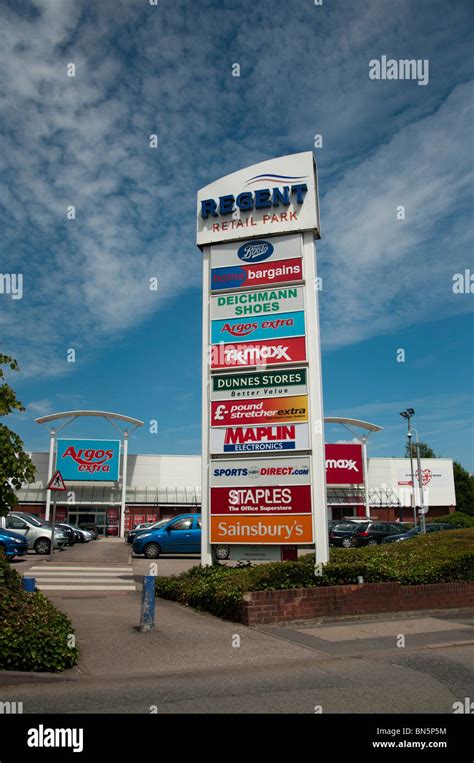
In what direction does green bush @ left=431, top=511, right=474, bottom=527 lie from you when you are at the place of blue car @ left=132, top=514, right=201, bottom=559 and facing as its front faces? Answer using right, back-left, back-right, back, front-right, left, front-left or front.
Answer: back-right

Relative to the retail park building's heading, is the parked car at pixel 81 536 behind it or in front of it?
in front

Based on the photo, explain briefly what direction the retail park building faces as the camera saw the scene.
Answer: facing the viewer

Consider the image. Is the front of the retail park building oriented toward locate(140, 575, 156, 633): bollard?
yes

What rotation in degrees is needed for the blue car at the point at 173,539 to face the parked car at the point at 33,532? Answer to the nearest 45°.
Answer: approximately 45° to its right

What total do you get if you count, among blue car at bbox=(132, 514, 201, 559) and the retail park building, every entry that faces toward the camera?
1

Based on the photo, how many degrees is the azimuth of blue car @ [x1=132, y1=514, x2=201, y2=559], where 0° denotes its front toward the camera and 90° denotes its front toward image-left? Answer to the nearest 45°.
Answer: approximately 90°

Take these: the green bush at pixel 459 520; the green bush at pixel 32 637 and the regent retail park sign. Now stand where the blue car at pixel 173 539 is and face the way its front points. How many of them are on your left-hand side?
2

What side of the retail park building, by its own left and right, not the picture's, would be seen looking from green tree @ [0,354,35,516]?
front

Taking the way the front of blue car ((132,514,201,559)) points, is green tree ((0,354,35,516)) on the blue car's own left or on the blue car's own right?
on the blue car's own left

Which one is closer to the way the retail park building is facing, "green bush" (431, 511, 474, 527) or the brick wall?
the brick wall

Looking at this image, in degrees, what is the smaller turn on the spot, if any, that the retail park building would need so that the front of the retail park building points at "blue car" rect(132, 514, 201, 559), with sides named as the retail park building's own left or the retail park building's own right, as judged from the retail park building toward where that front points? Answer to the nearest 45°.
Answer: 0° — it already faces it

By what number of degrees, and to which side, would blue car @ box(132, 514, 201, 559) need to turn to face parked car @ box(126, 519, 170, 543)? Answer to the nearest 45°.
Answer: approximately 90° to its right

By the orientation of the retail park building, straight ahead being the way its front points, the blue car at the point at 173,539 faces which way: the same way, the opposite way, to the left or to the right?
to the right

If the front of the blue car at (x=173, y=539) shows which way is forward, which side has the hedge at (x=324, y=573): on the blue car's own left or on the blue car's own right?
on the blue car's own left

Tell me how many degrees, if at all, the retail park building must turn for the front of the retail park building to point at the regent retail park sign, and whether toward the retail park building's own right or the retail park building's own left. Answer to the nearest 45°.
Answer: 0° — it already faces it

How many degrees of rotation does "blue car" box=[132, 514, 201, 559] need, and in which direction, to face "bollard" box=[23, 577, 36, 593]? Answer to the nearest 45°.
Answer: approximately 90° to its left

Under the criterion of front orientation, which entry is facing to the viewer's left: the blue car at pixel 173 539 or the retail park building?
the blue car

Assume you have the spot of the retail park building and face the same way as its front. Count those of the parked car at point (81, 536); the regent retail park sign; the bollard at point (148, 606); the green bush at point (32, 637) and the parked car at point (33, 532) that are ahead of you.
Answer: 5

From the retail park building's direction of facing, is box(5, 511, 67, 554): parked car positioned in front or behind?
in front
